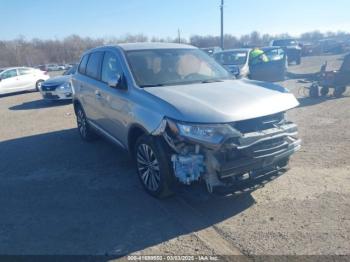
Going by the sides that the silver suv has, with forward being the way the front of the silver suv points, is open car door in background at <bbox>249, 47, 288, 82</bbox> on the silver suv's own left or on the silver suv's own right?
on the silver suv's own left

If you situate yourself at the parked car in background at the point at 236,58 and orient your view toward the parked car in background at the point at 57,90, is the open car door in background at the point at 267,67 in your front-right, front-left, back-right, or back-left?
back-left

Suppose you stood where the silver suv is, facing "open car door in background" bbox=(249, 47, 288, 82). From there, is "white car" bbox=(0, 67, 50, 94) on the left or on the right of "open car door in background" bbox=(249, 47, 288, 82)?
left

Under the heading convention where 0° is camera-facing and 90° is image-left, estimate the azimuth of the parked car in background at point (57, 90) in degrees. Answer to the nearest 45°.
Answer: approximately 45°

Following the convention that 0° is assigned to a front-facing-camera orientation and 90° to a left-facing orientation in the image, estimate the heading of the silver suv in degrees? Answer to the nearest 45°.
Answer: approximately 315°

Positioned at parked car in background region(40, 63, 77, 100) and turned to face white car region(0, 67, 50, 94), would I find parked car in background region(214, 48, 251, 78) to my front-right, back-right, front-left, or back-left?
back-right

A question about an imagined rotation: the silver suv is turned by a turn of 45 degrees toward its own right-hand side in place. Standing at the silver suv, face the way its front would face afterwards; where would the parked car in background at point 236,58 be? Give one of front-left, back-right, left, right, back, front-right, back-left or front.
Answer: back

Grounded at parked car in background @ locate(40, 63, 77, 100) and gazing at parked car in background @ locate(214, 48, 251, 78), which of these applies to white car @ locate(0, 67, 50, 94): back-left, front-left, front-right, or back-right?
back-left
